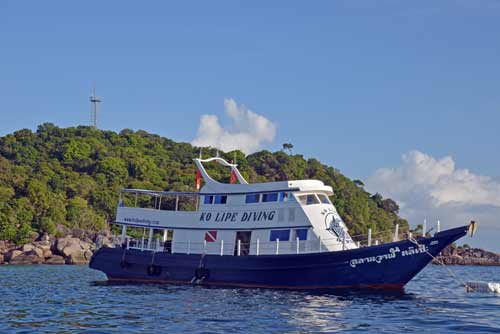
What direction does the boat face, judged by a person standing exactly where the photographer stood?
facing the viewer and to the right of the viewer
